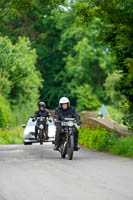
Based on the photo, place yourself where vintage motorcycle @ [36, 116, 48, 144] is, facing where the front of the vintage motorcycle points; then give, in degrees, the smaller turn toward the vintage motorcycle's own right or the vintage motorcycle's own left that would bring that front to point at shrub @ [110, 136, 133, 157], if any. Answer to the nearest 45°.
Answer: approximately 45° to the vintage motorcycle's own left

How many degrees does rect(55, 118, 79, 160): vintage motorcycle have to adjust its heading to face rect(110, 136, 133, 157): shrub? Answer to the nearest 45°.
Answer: approximately 135° to its left

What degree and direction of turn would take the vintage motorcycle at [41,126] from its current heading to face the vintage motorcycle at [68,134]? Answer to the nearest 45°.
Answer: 0° — it already faces it

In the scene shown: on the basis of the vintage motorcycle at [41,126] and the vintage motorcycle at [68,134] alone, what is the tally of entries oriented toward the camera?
2

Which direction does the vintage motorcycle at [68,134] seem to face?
toward the camera

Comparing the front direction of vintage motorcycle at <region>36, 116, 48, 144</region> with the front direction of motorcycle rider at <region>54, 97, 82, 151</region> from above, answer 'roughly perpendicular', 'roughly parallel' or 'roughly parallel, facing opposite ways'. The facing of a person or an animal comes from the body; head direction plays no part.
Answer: roughly parallel

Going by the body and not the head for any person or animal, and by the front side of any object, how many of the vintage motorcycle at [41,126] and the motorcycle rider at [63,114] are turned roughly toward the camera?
2

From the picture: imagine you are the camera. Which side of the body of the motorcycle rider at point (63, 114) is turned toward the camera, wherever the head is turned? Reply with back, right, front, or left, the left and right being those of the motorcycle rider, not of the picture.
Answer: front
